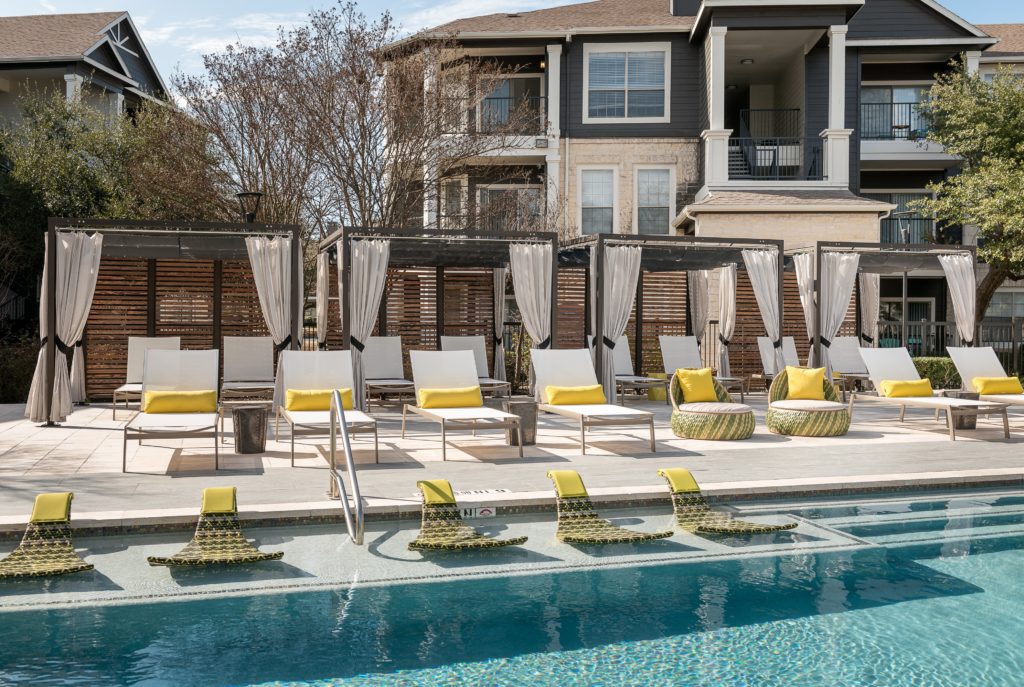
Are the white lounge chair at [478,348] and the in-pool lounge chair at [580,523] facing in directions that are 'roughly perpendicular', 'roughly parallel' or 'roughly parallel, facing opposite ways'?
roughly parallel

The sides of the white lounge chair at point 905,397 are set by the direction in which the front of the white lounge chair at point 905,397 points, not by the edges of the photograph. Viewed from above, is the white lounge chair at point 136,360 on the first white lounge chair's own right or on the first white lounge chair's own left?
on the first white lounge chair's own right

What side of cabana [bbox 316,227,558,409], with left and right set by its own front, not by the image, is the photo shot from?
front

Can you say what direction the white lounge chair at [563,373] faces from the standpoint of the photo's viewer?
facing the viewer and to the right of the viewer

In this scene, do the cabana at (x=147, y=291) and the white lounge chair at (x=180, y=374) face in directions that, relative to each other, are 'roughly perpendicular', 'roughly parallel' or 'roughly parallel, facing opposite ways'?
roughly parallel

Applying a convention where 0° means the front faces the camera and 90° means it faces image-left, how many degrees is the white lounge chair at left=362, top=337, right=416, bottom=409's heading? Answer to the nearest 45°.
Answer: approximately 315°

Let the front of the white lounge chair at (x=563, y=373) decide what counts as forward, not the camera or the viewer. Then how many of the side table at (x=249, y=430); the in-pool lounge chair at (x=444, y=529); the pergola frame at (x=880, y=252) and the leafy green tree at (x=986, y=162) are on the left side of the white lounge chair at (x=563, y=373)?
2

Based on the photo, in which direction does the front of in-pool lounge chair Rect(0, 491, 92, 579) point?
toward the camera

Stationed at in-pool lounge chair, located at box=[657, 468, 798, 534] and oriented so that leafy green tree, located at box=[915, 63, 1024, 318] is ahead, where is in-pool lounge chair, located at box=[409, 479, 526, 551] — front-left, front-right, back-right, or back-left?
back-left

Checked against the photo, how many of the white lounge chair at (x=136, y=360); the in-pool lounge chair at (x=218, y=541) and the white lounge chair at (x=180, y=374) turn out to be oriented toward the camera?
3

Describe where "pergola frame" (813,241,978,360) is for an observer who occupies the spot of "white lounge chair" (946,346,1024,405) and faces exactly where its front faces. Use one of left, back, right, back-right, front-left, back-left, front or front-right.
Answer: back

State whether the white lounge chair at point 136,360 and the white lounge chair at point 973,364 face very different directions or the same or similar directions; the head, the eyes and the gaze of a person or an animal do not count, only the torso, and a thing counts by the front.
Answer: same or similar directions

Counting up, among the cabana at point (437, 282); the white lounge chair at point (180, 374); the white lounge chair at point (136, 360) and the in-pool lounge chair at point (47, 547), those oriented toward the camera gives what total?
4

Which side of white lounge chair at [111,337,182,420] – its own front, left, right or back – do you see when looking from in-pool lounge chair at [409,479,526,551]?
front
